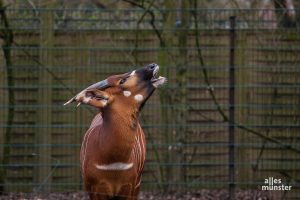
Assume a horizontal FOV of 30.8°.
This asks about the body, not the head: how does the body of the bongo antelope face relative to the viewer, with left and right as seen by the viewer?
facing the viewer
